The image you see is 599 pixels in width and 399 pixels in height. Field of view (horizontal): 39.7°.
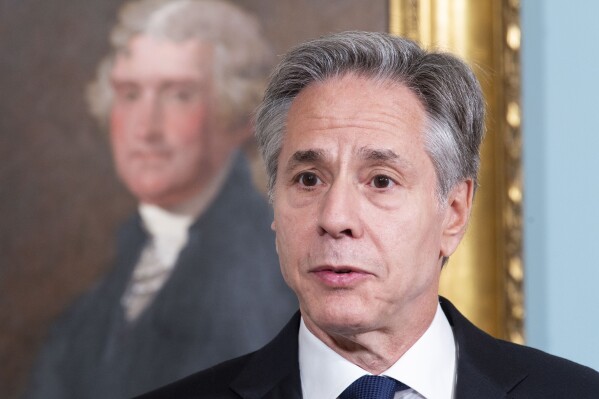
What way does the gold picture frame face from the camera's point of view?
toward the camera

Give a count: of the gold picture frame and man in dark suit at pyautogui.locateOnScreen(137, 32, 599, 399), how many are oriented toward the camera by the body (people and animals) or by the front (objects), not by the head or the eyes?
2

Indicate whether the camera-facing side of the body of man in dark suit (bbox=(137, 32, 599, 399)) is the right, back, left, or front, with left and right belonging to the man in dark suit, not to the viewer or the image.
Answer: front

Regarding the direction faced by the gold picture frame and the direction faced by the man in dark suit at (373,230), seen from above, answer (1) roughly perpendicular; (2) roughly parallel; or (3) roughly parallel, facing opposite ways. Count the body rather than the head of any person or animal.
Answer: roughly parallel

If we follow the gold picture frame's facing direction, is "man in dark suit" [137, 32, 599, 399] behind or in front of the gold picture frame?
in front

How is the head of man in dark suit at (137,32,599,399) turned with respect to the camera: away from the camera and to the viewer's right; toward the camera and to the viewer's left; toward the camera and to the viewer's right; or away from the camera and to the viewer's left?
toward the camera and to the viewer's left

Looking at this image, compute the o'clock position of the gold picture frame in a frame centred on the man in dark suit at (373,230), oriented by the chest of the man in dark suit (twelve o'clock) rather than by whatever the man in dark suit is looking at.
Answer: The gold picture frame is roughly at 7 o'clock from the man in dark suit.
